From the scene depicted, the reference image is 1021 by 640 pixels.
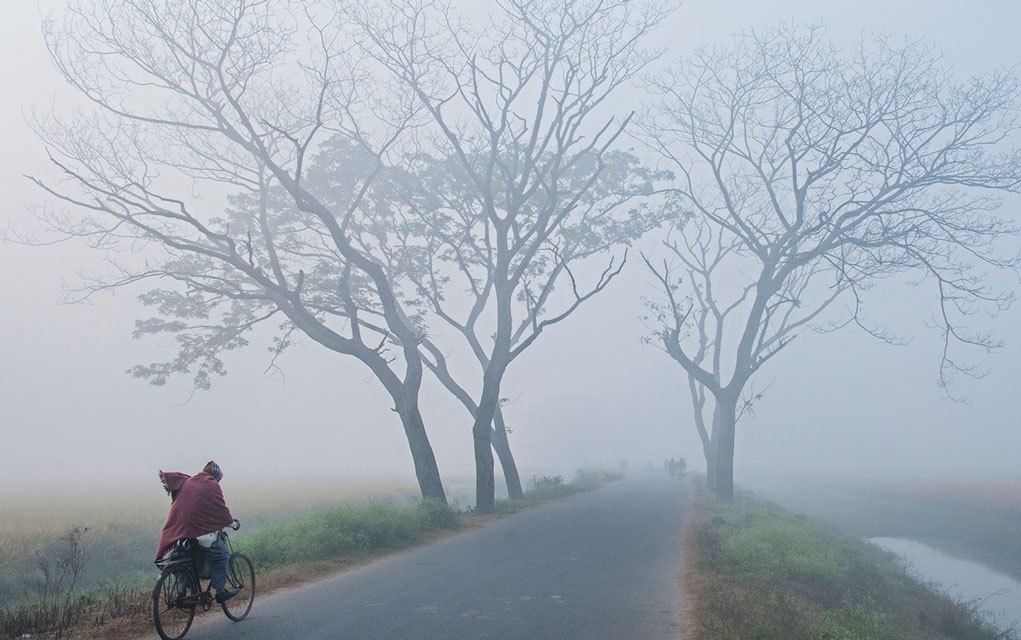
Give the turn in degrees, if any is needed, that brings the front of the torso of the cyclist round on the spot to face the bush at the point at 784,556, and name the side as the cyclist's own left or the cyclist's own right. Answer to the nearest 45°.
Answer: approximately 45° to the cyclist's own right

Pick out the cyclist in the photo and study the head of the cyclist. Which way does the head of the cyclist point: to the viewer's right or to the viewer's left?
to the viewer's right

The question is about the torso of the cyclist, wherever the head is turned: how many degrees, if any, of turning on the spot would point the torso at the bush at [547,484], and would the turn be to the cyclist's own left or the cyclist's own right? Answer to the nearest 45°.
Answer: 0° — they already face it

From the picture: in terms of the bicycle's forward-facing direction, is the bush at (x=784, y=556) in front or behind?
in front

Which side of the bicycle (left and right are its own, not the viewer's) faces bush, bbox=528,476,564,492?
front

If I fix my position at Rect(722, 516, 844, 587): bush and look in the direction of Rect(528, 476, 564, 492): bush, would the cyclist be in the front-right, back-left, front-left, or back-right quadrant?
back-left

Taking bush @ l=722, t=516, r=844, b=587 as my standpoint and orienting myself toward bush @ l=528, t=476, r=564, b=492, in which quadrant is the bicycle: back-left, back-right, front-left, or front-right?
back-left

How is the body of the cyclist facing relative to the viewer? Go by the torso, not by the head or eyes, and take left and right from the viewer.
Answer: facing away from the viewer and to the right of the viewer

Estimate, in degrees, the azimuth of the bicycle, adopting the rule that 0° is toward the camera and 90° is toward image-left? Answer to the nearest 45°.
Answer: approximately 225°
